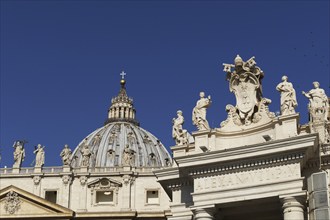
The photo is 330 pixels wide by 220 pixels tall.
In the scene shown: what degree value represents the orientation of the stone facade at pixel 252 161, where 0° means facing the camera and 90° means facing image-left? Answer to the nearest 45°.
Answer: approximately 0°
